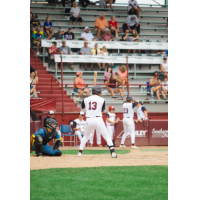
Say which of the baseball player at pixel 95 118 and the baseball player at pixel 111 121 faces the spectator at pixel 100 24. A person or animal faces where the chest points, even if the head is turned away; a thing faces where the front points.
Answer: the baseball player at pixel 95 118

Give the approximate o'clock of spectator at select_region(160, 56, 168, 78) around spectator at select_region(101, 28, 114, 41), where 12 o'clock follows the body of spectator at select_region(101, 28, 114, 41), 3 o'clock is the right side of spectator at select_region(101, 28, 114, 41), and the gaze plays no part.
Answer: spectator at select_region(160, 56, 168, 78) is roughly at 10 o'clock from spectator at select_region(101, 28, 114, 41).

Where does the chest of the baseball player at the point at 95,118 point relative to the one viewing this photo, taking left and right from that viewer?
facing away from the viewer

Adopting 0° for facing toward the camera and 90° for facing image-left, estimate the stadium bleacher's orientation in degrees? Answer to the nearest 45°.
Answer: approximately 0°

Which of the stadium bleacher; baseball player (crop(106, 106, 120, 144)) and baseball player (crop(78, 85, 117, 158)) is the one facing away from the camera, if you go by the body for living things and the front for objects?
baseball player (crop(78, 85, 117, 158))

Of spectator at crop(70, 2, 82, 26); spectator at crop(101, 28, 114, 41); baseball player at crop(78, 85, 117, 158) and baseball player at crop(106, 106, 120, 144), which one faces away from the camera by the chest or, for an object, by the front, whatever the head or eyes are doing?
baseball player at crop(78, 85, 117, 158)

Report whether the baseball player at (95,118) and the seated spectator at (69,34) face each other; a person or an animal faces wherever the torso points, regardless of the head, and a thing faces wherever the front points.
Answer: yes

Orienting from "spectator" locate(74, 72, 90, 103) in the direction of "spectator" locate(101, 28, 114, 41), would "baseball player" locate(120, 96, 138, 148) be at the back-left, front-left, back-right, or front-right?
back-right

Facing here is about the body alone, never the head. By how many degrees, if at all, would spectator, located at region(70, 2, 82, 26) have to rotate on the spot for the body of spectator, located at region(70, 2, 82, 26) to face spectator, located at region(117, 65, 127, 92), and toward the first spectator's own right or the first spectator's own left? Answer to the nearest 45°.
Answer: approximately 45° to the first spectator's own left

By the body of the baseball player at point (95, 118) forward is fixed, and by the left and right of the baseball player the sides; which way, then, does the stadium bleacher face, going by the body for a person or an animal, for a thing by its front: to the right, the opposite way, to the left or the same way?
the opposite way

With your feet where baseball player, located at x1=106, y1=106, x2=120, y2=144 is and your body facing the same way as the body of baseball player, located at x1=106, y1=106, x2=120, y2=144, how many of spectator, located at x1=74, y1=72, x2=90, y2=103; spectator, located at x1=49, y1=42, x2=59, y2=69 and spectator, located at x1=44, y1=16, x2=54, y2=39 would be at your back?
3

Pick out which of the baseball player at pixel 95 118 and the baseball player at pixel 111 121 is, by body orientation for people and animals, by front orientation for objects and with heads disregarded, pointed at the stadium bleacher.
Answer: the baseball player at pixel 95 118

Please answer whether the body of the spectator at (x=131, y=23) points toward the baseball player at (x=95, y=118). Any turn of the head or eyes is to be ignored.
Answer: yes

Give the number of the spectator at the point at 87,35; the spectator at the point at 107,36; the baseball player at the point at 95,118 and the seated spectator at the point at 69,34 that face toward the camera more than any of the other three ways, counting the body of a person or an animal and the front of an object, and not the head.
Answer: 3

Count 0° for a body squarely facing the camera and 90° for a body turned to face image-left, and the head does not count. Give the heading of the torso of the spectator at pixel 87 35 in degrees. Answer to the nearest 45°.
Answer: approximately 0°

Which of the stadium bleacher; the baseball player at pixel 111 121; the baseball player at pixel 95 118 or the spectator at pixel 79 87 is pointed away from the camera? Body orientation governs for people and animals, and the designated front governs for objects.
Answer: the baseball player at pixel 95 118
